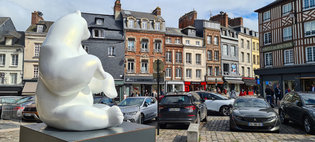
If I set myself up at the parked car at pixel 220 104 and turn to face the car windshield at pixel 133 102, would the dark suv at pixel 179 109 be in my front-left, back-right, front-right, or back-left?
front-left

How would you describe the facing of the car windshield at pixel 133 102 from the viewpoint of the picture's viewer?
facing the viewer and to the left of the viewer

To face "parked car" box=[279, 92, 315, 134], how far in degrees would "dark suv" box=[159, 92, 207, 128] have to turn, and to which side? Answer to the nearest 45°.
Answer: approximately 45° to its right

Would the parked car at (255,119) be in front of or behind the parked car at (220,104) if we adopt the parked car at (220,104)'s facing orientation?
in front

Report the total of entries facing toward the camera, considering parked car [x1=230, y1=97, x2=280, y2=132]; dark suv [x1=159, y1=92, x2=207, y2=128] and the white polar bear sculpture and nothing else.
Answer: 1

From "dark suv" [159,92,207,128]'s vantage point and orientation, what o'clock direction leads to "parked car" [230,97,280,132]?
The parked car is roughly at 2 o'clock from the dark suv.

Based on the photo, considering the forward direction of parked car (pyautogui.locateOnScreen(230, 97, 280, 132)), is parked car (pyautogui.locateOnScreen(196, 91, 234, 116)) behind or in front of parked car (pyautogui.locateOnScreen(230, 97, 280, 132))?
behind

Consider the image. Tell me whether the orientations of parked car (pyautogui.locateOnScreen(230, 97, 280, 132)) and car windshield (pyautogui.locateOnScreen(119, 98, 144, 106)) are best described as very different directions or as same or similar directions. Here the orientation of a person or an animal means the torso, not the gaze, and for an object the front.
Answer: same or similar directions

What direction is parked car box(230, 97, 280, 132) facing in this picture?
toward the camera

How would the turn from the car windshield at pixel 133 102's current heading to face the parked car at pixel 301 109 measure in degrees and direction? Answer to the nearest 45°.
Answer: approximately 90° to its left

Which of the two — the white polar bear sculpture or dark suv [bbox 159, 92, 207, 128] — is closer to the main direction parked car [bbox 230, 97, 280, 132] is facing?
the white polar bear sculpture

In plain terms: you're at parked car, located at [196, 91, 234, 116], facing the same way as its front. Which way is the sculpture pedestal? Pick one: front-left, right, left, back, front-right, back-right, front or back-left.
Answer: front-right
